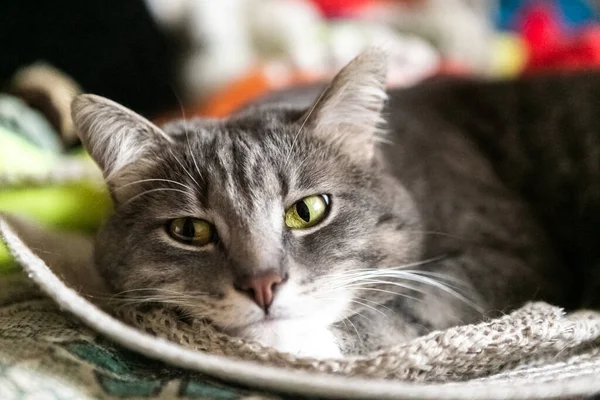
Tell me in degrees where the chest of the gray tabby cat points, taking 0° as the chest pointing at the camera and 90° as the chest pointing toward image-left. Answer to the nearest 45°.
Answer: approximately 45°

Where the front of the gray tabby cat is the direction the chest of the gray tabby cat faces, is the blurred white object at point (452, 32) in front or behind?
behind

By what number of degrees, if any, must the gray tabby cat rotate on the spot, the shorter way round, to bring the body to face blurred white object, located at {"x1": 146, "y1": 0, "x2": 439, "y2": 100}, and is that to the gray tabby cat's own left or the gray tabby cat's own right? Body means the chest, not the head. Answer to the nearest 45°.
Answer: approximately 135° to the gray tabby cat's own right

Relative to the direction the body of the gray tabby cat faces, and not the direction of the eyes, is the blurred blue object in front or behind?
behind

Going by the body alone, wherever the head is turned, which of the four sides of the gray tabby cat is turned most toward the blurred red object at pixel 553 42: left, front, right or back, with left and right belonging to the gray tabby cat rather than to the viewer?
back

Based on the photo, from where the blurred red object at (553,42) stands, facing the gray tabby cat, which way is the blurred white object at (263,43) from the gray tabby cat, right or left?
right
